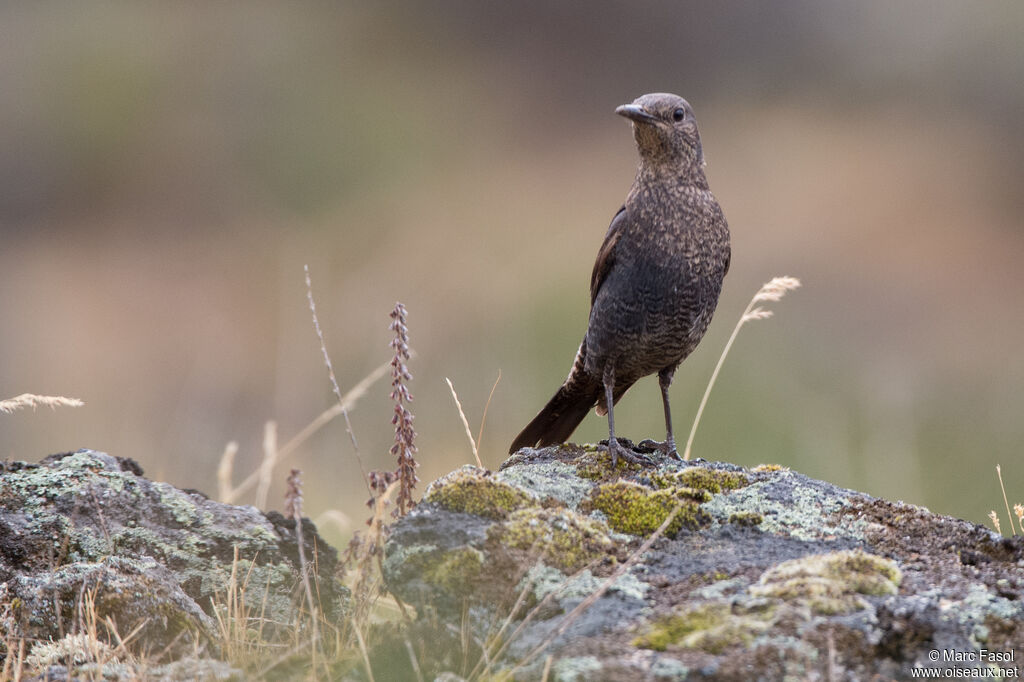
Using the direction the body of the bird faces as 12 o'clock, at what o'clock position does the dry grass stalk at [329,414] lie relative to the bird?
The dry grass stalk is roughly at 4 o'clock from the bird.

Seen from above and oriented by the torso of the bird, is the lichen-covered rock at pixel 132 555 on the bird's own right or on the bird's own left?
on the bird's own right

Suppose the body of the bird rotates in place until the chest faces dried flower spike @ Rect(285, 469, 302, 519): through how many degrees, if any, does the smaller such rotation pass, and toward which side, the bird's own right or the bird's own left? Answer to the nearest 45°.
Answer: approximately 90° to the bird's own right

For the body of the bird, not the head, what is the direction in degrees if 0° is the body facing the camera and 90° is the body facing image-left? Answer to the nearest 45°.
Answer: approximately 315°
